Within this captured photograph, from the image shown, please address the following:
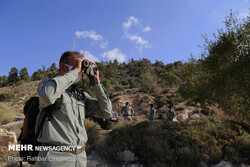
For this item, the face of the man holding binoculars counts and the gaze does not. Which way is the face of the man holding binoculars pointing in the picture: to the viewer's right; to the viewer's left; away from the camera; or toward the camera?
to the viewer's right

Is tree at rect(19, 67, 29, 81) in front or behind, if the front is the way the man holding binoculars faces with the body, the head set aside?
behind

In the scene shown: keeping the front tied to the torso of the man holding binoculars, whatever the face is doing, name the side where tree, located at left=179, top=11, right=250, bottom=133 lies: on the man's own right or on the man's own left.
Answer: on the man's own left

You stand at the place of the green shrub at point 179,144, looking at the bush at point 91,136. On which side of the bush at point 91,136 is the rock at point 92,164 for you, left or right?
left

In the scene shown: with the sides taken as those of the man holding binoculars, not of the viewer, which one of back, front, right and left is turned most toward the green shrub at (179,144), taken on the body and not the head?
left

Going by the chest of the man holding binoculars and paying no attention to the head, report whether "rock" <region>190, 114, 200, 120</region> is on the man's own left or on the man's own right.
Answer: on the man's own left

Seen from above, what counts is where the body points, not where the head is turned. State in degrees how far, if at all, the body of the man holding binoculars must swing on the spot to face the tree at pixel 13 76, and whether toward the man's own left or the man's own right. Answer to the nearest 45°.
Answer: approximately 135° to the man's own left

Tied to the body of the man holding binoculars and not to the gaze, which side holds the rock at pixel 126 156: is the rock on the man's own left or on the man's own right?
on the man's own left

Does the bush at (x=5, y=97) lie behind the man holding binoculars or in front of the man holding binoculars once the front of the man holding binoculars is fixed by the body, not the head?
behind

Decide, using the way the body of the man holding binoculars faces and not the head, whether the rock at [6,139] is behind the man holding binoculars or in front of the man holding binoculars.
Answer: behind
